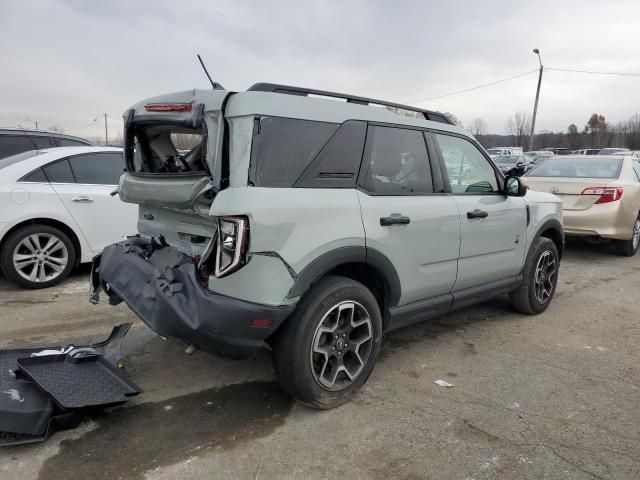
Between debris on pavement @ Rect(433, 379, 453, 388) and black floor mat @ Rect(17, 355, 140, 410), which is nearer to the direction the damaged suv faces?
the debris on pavement

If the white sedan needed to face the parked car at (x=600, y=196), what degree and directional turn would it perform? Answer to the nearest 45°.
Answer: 0° — it already faces it

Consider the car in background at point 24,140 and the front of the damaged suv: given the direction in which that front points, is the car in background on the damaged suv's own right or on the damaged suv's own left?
on the damaged suv's own left

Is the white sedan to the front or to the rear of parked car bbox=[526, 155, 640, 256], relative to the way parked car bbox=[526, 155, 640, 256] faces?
to the rear

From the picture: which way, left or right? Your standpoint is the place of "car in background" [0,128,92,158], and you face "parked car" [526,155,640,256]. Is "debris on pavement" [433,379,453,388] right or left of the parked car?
right

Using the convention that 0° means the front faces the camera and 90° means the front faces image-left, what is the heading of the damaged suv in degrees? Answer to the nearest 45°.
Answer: approximately 225°

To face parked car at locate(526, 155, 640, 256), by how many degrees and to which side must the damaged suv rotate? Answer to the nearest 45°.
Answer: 0° — it already faces it

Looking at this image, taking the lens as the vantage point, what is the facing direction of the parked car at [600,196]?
facing away from the viewer and to the right of the viewer

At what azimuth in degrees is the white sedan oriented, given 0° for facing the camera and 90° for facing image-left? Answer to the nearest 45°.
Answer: approximately 270°
